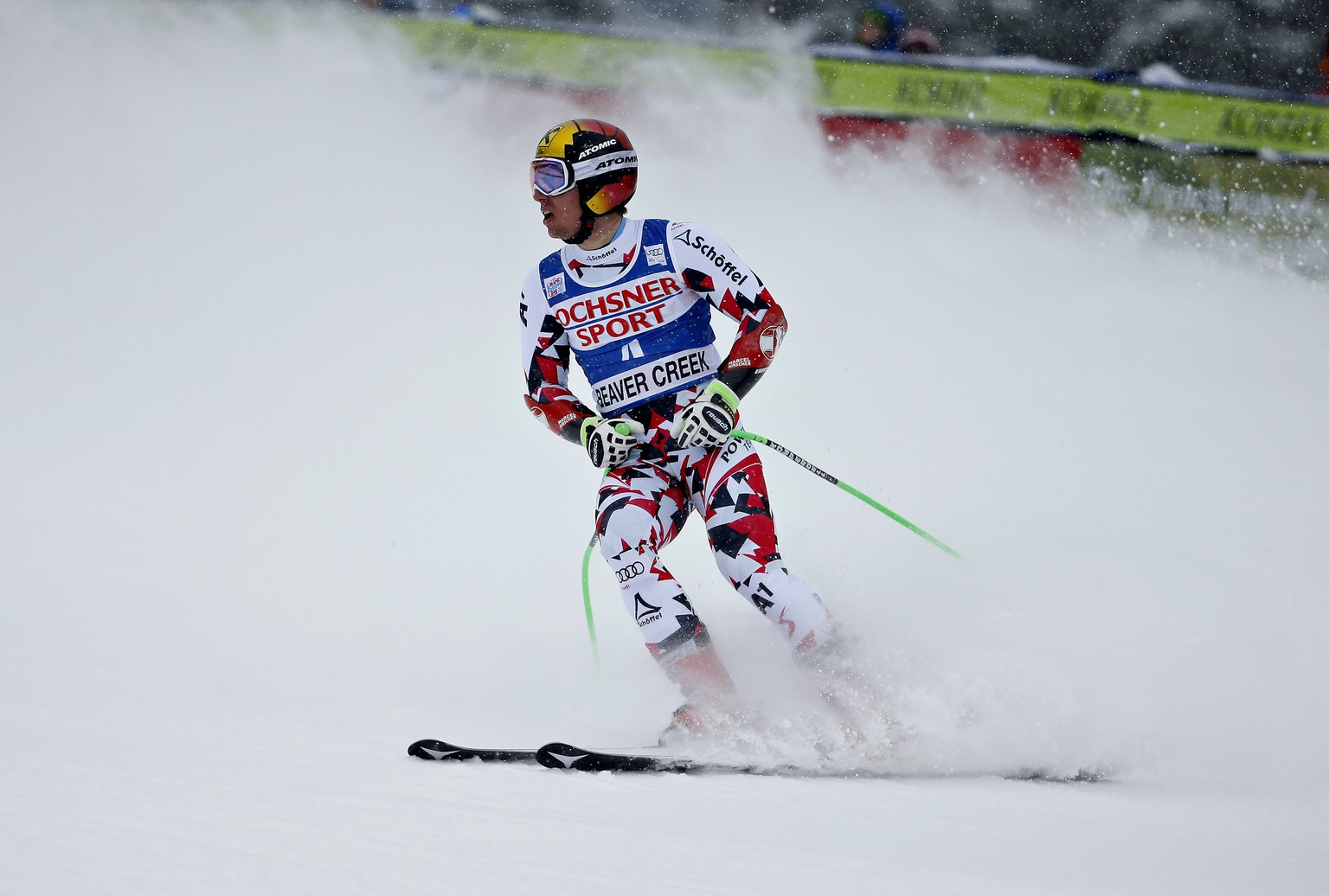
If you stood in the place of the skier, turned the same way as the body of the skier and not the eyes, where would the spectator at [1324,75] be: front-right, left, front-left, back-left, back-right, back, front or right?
back

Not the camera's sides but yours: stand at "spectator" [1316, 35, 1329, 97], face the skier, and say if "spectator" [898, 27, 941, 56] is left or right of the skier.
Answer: right

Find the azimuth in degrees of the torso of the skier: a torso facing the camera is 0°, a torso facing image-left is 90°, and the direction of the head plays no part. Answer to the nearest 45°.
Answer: approximately 45°

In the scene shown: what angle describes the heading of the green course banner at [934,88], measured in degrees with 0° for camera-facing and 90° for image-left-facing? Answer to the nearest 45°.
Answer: approximately 0°

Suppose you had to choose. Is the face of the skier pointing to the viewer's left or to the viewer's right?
to the viewer's left

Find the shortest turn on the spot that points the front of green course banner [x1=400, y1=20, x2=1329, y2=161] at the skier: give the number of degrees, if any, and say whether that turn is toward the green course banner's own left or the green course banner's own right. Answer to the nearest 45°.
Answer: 0° — it already faces them
